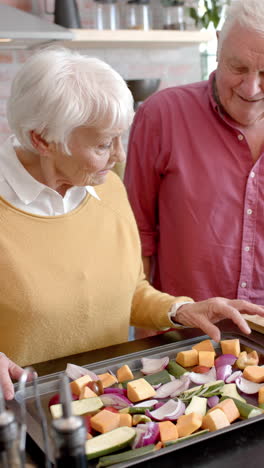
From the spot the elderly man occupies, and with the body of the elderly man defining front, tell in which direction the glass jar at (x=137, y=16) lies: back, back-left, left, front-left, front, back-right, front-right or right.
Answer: back

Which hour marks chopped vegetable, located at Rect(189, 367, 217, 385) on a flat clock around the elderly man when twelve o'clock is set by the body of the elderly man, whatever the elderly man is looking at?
The chopped vegetable is roughly at 12 o'clock from the elderly man.

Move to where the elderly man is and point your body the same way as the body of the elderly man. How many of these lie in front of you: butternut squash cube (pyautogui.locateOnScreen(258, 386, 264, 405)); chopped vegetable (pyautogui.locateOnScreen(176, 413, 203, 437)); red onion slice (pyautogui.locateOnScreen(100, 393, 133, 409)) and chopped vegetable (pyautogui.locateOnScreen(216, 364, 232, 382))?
4

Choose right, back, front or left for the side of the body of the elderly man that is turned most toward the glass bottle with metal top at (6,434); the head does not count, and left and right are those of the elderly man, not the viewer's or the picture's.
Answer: front

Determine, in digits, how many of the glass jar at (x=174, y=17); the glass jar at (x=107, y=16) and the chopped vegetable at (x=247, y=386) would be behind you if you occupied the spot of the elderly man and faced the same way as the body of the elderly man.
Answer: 2

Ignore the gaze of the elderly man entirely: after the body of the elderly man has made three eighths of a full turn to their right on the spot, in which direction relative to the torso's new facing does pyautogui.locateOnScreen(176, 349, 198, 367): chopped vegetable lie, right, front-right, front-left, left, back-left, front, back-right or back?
back-left

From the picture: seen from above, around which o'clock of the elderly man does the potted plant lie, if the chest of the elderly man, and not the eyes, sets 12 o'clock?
The potted plant is roughly at 6 o'clock from the elderly man.

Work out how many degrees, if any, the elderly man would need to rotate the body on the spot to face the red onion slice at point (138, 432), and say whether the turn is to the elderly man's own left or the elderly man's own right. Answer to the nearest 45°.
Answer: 0° — they already face it

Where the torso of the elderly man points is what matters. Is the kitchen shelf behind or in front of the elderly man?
behind

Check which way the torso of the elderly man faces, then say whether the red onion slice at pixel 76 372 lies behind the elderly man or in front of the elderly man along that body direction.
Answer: in front

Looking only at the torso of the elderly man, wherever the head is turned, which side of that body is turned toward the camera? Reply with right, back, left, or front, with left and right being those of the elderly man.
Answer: front

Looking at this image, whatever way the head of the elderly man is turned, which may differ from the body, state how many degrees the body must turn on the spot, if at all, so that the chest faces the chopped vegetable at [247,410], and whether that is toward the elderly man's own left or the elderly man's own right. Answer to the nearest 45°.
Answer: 0° — they already face it

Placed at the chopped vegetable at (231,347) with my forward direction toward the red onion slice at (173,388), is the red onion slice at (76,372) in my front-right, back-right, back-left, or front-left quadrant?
front-right

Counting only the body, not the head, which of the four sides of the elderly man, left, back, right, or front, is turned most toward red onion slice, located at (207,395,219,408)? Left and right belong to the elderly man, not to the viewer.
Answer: front

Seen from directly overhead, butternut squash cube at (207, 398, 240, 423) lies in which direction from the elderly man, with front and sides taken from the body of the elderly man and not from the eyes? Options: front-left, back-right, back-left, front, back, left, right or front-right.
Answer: front

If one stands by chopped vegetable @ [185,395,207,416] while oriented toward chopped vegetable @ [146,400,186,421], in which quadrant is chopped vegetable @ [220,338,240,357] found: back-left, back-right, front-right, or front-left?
back-right

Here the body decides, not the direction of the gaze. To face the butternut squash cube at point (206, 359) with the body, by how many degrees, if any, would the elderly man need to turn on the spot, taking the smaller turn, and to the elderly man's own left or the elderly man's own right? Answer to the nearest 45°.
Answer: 0° — they already face it

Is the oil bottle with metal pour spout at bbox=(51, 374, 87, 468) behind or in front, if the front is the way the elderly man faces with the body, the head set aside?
in front
